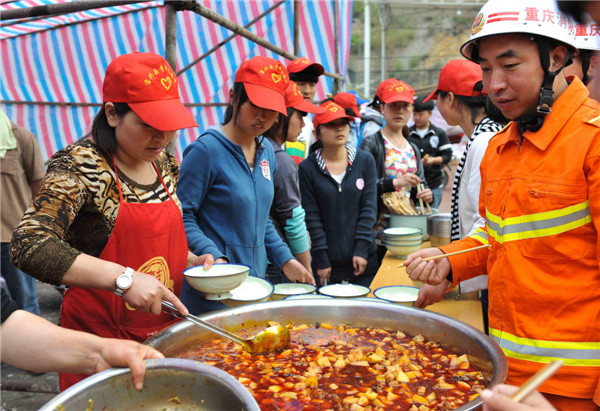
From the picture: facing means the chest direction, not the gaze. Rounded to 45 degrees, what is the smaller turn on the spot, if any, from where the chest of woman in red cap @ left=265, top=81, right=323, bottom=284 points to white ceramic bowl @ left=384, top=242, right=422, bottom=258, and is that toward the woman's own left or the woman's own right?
0° — they already face it

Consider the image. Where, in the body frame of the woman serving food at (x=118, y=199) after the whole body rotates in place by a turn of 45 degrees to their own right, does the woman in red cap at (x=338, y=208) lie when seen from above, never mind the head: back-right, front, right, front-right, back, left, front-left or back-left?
back-left

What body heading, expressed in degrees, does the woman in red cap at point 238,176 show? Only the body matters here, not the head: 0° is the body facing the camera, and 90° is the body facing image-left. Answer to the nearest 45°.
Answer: approximately 315°

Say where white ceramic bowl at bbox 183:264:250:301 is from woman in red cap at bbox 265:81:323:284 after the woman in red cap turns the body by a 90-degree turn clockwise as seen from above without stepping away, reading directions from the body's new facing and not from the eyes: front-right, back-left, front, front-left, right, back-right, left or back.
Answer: front

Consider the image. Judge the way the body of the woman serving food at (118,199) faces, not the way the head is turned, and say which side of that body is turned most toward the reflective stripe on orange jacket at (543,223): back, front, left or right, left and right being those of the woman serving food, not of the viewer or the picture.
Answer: front

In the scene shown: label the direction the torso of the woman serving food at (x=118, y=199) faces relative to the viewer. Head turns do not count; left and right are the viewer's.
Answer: facing the viewer and to the right of the viewer

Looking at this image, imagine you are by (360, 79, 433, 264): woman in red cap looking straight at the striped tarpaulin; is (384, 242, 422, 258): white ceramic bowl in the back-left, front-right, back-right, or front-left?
back-left

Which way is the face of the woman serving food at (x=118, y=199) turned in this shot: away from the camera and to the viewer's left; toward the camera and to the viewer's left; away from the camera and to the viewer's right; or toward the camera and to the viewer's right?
toward the camera and to the viewer's right

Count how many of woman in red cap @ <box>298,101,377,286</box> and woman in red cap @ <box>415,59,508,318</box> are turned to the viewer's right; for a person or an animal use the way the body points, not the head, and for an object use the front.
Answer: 0

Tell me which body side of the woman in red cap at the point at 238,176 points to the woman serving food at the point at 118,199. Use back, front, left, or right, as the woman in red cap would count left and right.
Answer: right

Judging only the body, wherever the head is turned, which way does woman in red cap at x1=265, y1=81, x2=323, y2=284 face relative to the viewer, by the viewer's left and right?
facing to the right of the viewer

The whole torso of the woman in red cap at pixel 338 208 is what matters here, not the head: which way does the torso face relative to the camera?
toward the camera

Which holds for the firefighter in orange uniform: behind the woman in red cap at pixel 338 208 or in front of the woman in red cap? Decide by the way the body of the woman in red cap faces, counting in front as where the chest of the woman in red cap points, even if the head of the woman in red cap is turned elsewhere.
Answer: in front
